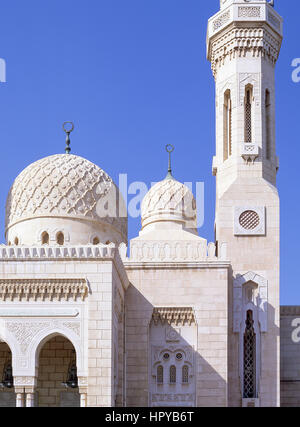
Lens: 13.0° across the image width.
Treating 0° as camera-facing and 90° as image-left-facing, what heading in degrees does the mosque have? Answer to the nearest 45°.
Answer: approximately 0°
